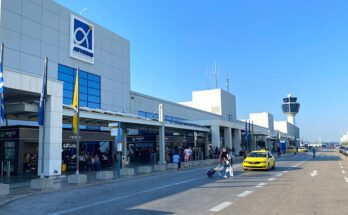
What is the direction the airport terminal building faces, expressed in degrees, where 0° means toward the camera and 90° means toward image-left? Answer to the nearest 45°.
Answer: approximately 315°

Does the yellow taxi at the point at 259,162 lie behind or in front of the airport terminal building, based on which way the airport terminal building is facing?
in front

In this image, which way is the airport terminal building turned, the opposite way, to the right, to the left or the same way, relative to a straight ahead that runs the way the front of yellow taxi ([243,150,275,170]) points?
to the left

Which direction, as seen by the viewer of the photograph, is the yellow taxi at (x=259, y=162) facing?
facing the viewer and to the left of the viewer

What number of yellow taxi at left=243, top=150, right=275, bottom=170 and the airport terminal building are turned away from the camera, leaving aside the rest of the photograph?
0
